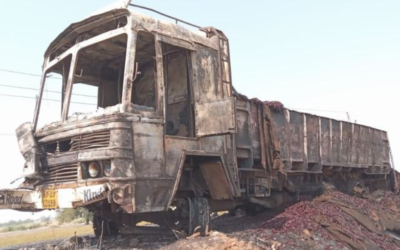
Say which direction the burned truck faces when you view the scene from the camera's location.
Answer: facing the viewer and to the left of the viewer
